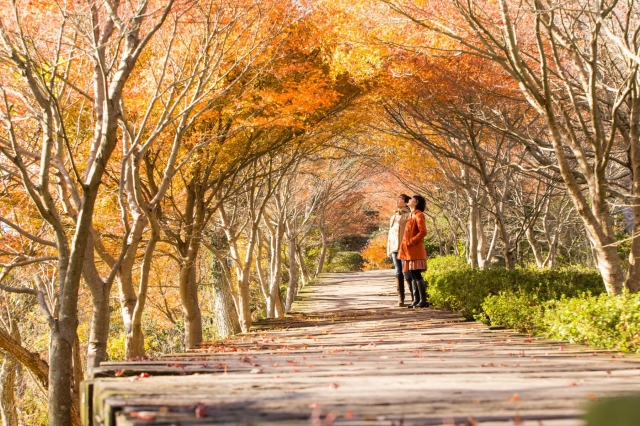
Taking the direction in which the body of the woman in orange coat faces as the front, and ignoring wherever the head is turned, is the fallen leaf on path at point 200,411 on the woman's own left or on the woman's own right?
on the woman's own left

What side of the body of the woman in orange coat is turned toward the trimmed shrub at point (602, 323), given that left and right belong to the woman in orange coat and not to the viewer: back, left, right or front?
left

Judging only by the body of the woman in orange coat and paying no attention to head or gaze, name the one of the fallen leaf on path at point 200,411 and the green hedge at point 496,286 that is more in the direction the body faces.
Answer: the fallen leaf on path

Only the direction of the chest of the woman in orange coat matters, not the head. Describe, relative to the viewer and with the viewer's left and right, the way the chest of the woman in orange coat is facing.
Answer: facing to the left of the viewer

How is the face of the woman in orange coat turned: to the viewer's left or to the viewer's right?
to the viewer's left

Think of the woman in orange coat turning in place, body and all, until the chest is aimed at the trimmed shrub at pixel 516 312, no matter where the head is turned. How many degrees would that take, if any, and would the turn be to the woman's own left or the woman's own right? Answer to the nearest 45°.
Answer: approximately 135° to the woman's own left

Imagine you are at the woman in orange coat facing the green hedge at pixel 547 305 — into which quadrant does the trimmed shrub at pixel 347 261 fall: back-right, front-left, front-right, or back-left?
back-left
